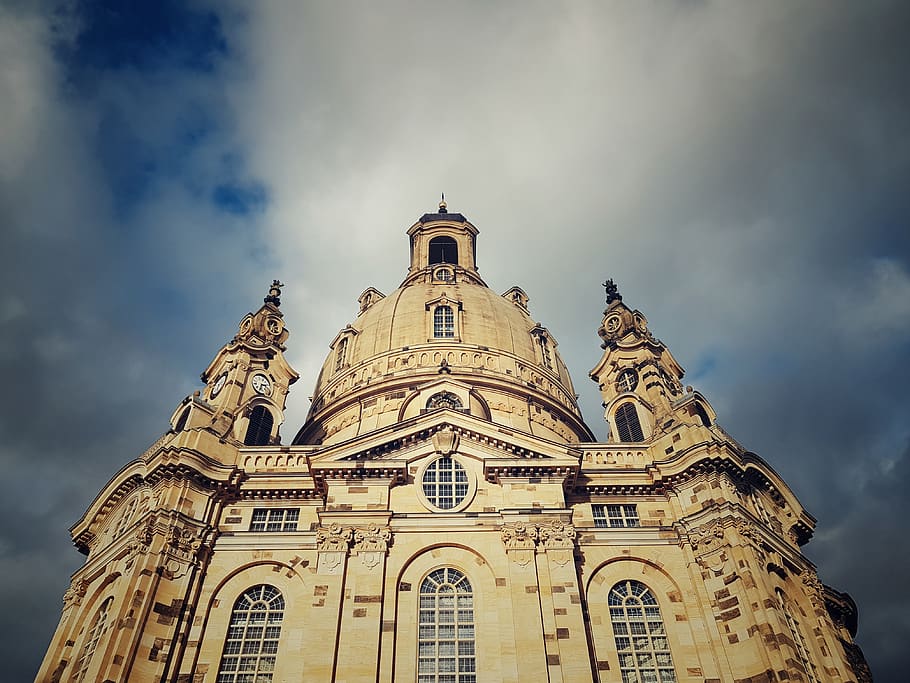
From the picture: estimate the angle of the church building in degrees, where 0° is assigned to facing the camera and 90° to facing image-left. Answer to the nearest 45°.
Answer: approximately 0°
